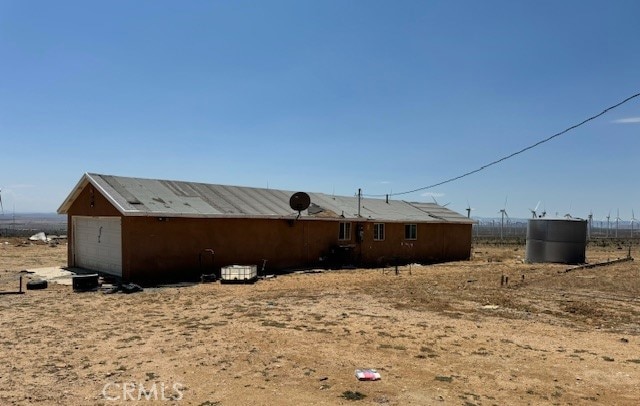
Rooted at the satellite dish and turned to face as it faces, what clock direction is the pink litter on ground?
The pink litter on ground is roughly at 6 o'clock from the satellite dish.

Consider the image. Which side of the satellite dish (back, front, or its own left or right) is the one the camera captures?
back

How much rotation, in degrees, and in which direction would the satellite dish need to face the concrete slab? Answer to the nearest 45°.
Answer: approximately 135° to its left
